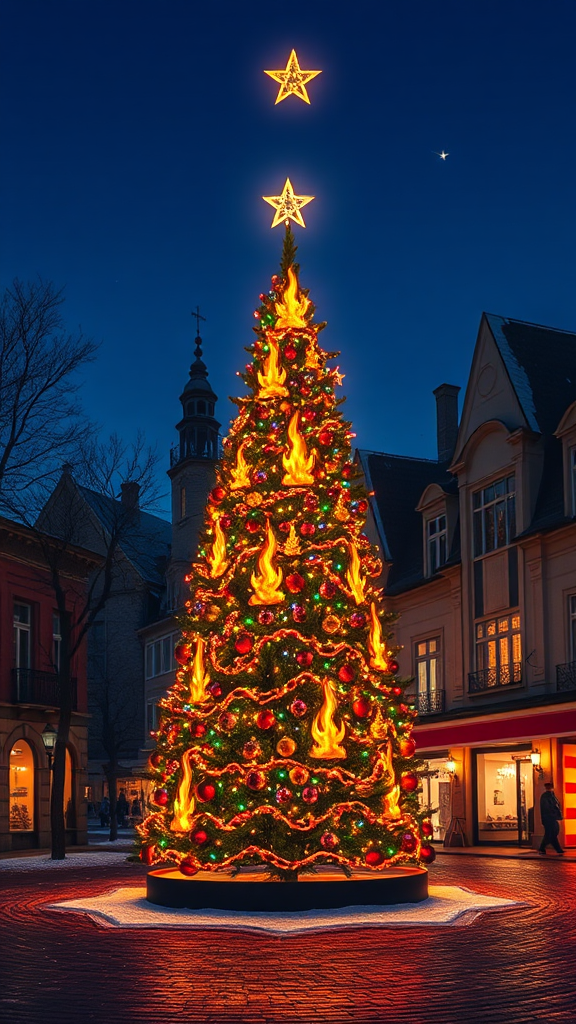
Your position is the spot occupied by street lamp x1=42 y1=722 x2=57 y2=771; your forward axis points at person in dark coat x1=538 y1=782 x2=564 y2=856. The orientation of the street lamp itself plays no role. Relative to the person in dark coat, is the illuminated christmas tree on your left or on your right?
right

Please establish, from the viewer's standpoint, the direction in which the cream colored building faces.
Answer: facing the viewer and to the left of the viewer

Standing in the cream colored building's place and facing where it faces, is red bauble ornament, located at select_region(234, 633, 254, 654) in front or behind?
in front

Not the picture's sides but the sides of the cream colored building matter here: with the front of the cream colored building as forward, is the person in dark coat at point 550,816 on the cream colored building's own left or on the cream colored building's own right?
on the cream colored building's own left

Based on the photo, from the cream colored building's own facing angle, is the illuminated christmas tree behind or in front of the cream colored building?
in front

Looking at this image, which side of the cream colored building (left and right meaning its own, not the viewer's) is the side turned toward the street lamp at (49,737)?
front
